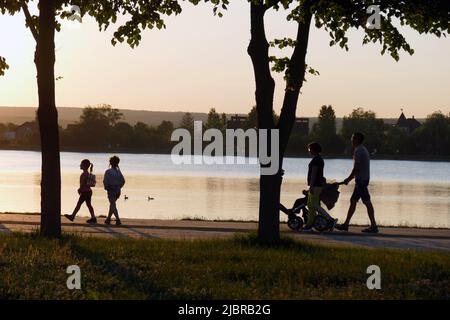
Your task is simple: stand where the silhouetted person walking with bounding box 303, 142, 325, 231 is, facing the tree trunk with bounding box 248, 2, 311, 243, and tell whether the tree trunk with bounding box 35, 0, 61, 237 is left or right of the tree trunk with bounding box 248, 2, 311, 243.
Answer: right

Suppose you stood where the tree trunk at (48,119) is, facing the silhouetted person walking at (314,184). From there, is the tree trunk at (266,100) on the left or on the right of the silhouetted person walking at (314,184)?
right

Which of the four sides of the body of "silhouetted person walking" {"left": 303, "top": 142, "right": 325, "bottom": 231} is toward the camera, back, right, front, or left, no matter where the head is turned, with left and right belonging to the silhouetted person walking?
left

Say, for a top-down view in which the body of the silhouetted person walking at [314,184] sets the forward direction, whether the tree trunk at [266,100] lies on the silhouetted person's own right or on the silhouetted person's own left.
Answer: on the silhouetted person's own left

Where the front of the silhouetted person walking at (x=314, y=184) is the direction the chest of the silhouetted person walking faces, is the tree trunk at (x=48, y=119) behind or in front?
in front
